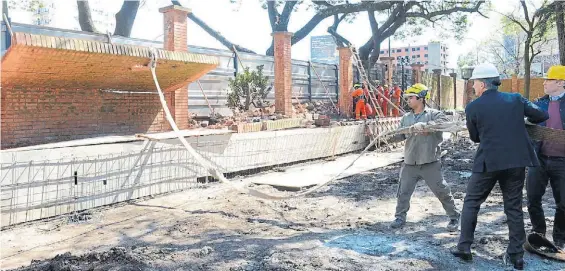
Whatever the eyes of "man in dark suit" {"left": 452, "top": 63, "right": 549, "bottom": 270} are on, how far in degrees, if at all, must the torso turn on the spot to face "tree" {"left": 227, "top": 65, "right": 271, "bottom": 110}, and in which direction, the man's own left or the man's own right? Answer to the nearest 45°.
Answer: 0° — they already face it

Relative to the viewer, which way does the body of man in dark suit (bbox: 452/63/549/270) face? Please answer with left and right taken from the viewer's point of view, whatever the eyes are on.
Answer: facing away from the viewer and to the left of the viewer

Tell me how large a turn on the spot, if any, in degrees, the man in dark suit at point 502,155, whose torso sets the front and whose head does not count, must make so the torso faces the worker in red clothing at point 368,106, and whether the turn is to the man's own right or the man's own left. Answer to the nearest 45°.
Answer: approximately 45° to the man's own right

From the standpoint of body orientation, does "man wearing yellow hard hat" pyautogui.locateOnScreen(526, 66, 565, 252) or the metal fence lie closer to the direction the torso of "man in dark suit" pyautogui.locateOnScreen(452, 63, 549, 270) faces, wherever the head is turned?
the metal fence

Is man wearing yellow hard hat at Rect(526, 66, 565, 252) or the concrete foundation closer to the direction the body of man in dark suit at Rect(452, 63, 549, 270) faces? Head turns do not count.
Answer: the concrete foundation

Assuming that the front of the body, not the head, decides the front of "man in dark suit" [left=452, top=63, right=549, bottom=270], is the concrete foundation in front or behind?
in front

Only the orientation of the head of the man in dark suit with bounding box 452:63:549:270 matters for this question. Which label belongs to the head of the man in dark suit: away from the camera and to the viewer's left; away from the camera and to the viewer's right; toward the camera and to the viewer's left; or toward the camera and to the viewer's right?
away from the camera and to the viewer's left

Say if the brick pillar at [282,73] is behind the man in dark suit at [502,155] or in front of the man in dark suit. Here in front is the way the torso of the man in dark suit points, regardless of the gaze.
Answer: in front

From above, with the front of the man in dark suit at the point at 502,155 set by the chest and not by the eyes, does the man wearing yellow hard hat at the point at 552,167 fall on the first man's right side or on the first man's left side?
on the first man's right side

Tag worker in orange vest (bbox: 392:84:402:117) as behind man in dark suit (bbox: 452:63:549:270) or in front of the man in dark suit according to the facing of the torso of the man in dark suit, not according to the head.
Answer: in front

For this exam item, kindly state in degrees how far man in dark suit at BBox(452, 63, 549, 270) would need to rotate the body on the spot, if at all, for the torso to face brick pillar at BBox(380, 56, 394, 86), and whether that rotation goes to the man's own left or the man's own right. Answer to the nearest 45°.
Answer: approximately 45° to the man's own right

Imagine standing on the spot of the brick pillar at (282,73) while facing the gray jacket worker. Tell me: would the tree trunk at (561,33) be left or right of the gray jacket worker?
left

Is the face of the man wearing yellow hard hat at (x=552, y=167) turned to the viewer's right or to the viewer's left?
to the viewer's left
